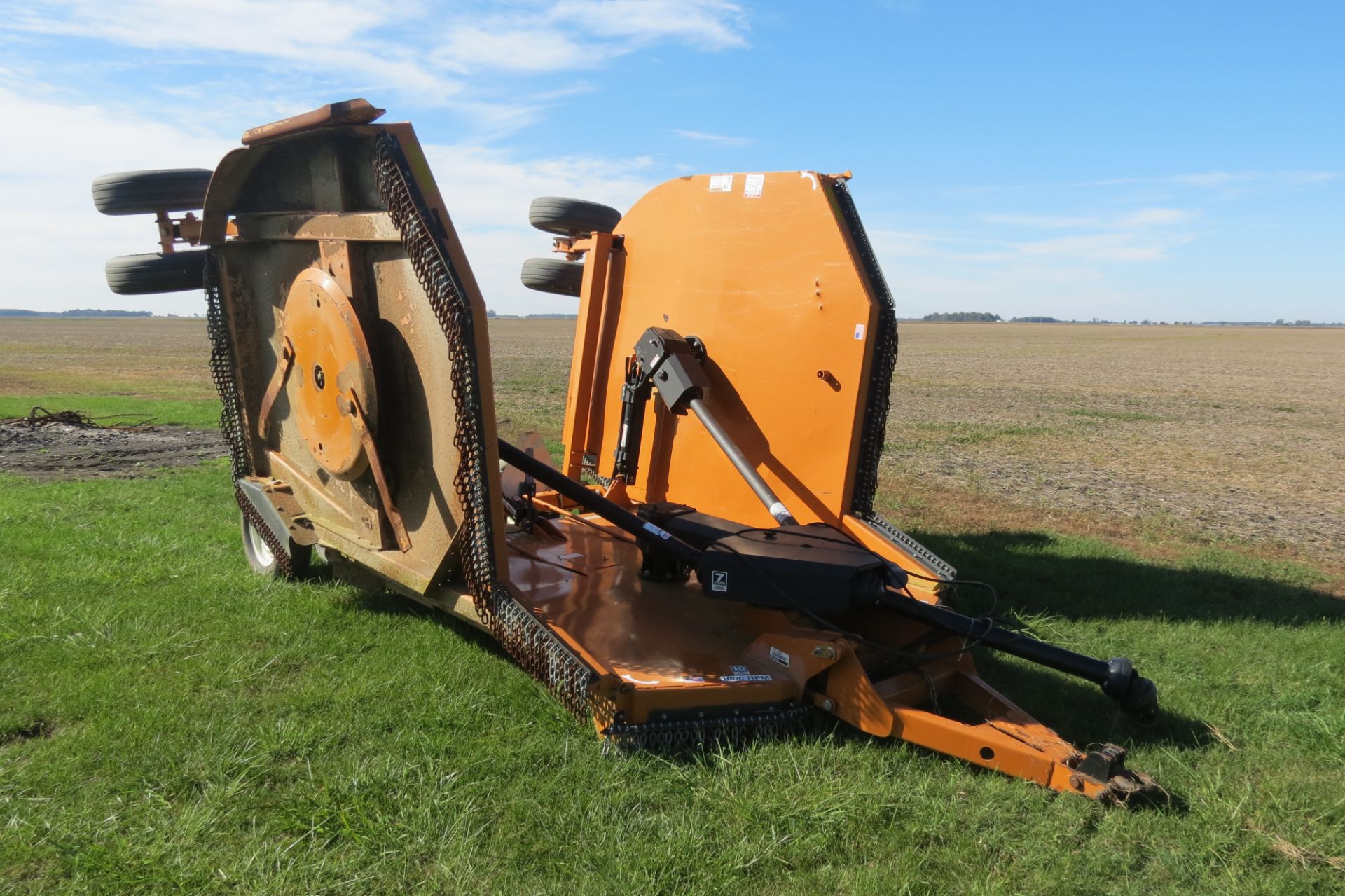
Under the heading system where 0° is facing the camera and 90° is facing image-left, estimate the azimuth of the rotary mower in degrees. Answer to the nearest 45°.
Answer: approximately 315°
